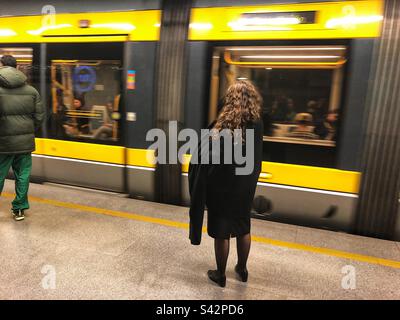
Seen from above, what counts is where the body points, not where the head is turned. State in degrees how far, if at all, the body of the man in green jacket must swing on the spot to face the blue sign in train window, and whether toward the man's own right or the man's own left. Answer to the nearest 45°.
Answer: approximately 45° to the man's own right

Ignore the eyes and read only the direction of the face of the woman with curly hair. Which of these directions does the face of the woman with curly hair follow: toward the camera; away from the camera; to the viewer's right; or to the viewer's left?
away from the camera

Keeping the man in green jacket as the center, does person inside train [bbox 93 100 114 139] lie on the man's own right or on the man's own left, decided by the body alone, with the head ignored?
on the man's own right

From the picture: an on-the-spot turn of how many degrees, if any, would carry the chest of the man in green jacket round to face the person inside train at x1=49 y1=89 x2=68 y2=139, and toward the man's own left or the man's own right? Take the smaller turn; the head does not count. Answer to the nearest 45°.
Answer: approximately 45° to the man's own right

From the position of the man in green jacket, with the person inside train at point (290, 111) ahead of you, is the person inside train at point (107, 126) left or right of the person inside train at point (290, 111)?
left

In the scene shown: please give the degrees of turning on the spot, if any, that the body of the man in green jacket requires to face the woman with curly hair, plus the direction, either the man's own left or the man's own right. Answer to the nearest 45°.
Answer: approximately 135° to the man's own right

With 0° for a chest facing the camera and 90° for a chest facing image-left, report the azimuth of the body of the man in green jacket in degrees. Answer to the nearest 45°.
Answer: approximately 180°
